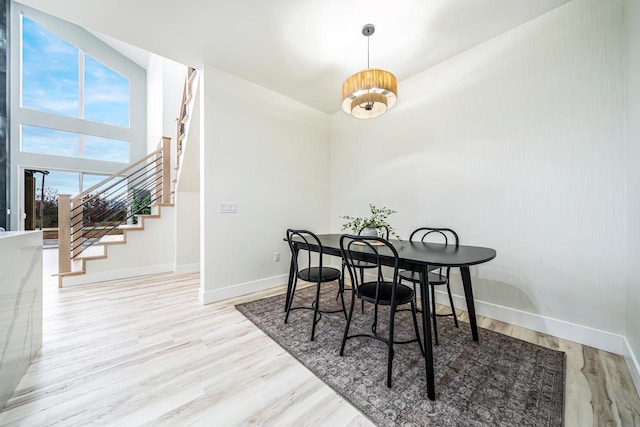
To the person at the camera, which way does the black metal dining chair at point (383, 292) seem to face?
facing away from the viewer and to the right of the viewer

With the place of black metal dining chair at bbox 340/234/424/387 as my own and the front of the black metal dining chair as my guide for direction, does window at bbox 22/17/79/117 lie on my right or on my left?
on my left
